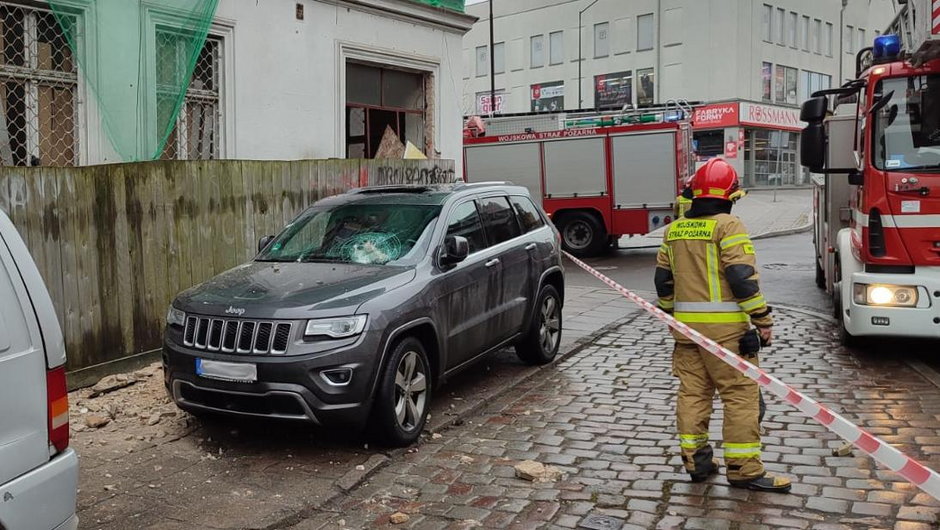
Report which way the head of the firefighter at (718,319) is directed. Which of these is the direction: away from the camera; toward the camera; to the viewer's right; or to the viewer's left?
away from the camera

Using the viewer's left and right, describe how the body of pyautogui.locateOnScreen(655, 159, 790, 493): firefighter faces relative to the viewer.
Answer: facing away from the viewer and to the right of the viewer

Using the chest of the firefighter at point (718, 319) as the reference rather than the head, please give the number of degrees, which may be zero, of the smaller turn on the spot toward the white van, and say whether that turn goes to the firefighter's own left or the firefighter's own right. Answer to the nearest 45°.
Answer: approximately 180°

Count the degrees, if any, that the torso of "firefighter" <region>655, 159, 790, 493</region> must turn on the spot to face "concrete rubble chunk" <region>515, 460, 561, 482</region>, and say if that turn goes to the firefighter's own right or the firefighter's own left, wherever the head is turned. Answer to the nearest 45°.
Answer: approximately 135° to the firefighter's own left

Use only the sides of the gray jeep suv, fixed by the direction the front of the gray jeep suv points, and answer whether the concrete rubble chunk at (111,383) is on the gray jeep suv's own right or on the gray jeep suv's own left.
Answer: on the gray jeep suv's own right

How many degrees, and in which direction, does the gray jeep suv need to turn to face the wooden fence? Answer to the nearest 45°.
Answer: approximately 90° to its right

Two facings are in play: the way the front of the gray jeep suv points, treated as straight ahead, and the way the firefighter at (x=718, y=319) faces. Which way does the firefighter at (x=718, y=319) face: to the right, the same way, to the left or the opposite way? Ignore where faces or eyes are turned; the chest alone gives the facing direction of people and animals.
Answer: the opposite way

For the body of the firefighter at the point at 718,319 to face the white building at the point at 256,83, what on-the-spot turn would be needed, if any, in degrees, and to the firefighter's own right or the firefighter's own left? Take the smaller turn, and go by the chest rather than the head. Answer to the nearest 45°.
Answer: approximately 90° to the firefighter's own left

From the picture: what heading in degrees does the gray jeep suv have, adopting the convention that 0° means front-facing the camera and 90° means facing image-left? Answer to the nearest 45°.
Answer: approximately 45°
